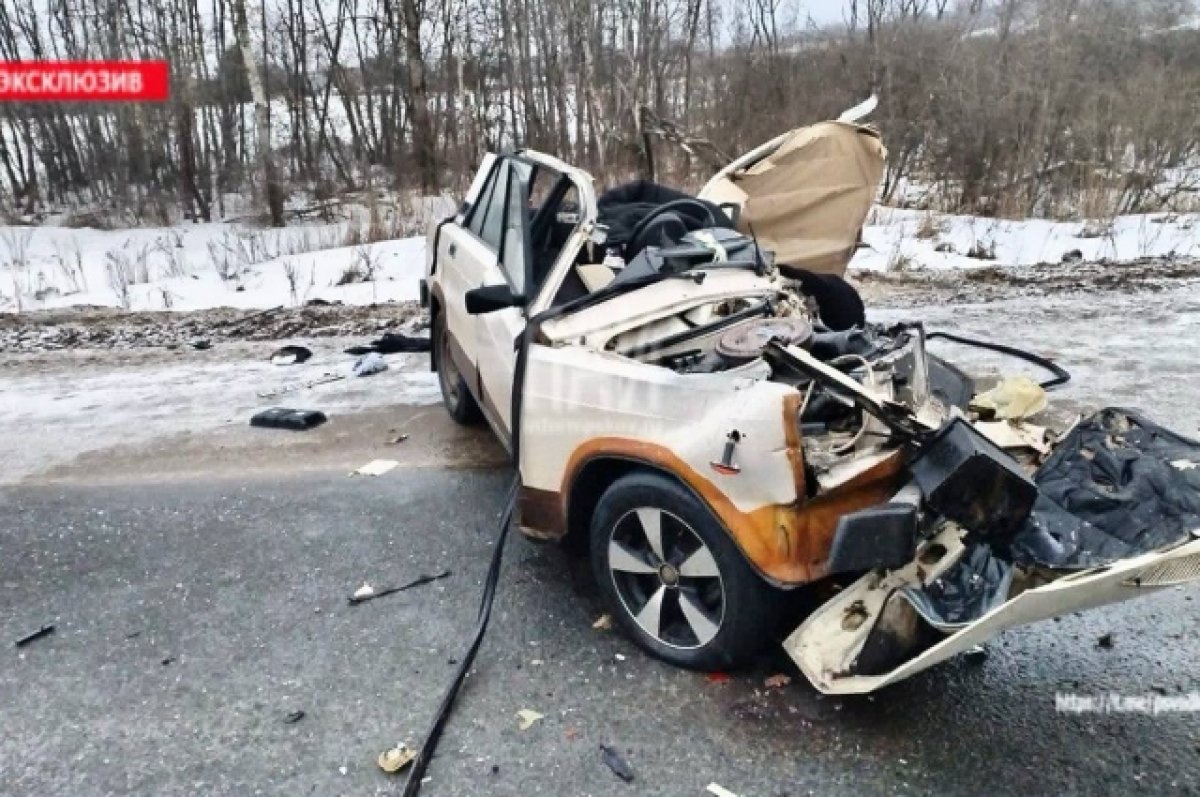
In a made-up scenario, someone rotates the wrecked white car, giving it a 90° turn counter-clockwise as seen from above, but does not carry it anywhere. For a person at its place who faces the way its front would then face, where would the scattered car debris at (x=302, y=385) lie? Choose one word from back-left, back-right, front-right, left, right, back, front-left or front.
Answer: left

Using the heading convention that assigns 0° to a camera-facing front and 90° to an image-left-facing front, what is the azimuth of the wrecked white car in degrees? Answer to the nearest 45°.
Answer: approximately 315°

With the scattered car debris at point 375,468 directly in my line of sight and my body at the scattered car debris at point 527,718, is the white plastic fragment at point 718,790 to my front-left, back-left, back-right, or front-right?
back-right

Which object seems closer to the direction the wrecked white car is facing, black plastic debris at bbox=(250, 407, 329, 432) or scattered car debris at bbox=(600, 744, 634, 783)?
the scattered car debris

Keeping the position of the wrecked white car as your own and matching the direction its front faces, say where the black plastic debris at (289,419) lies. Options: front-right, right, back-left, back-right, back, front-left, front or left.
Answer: back

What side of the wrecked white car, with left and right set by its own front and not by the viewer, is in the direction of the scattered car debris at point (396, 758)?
right

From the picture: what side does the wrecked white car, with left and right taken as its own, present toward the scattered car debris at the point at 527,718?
right

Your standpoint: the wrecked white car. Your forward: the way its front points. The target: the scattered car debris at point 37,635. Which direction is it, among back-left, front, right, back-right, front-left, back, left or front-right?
back-right

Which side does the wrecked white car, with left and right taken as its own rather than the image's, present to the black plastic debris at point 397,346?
back

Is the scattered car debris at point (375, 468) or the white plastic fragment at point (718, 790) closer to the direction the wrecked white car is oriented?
the white plastic fragment

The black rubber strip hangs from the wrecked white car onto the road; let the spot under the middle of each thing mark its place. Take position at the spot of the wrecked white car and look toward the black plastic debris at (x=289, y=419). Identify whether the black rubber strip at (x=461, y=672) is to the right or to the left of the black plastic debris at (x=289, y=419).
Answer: left

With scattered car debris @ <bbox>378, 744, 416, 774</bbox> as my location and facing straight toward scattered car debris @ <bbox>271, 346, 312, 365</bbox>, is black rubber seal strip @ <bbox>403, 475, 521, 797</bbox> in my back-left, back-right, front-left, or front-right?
front-right

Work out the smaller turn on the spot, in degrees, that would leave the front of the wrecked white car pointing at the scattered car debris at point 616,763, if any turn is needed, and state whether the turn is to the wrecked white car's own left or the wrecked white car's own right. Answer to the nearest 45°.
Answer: approximately 90° to the wrecked white car's own right

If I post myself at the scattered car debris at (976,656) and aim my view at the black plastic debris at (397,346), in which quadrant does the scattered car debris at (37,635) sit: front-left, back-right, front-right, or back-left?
front-left

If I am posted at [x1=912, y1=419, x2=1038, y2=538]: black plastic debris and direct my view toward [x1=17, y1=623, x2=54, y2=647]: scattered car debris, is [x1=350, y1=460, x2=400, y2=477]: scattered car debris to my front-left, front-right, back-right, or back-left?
front-right

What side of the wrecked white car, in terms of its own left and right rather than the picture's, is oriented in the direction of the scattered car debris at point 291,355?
back
